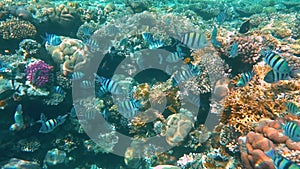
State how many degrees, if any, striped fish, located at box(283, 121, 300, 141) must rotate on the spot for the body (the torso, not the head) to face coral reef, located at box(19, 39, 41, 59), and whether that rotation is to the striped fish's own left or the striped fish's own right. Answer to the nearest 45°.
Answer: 0° — it already faces it

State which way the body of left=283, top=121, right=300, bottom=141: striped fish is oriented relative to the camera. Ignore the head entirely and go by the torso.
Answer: to the viewer's left

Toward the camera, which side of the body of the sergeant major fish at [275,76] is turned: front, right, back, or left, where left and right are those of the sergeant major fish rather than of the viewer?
left

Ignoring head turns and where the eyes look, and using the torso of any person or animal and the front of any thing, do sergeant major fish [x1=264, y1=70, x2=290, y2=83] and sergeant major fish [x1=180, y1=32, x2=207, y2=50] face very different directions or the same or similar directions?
very different directions
